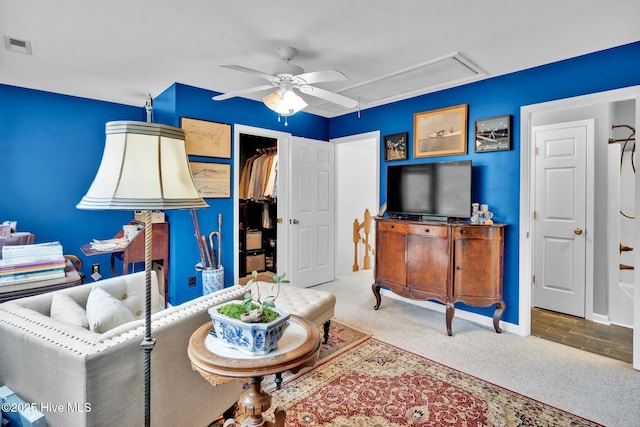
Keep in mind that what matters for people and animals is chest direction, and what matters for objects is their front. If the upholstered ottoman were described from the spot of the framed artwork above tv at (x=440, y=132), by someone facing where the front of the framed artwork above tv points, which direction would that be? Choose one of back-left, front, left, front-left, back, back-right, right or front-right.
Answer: front

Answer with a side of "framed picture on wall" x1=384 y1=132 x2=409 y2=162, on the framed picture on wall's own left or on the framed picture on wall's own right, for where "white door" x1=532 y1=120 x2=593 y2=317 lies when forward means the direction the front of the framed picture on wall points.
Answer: on the framed picture on wall's own left

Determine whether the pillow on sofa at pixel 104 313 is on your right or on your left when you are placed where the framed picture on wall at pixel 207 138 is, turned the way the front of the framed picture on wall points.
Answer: on your right

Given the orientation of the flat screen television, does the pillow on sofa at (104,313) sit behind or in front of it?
in front

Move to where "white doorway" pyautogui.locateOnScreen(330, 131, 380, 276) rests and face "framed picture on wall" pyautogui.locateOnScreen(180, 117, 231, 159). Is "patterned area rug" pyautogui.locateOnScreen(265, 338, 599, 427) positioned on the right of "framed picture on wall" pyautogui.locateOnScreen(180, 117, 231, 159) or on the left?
left

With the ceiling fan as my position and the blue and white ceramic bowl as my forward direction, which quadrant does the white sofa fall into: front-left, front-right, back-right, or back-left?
front-right

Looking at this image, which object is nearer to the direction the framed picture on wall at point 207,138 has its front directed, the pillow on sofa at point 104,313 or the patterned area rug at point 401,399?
the patterned area rug

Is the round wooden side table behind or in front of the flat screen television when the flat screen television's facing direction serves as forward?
in front

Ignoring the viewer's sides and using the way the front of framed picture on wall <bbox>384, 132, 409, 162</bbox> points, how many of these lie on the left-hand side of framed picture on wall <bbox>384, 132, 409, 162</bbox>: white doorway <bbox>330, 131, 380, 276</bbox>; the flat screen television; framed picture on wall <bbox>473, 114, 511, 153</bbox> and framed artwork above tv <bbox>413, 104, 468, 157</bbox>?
3

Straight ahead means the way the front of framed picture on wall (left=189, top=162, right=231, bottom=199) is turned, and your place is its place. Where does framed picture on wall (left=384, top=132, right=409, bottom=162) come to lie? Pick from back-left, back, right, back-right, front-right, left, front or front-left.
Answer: front-left

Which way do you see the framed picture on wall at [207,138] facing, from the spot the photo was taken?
facing the viewer and to the right of the viewer

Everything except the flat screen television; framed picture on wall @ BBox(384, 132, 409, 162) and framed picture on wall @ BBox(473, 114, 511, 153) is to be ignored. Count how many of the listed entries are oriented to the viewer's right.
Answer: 0

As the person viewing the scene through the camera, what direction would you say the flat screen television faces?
facing the viewer and to the left of the viewer
